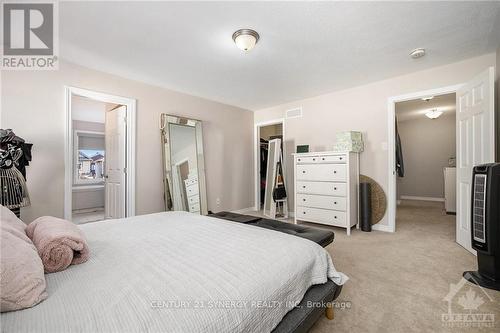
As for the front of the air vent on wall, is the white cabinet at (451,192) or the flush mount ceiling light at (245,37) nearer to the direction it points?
the flush mount ceiling light

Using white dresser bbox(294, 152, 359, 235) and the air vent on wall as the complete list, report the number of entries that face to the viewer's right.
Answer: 0

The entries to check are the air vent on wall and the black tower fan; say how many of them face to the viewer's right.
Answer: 0

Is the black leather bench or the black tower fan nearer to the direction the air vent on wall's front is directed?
the black leather bench

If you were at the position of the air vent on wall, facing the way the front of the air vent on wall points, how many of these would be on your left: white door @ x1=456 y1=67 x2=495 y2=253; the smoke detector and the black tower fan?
3

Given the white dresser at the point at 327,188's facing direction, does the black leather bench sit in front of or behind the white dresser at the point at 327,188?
in front

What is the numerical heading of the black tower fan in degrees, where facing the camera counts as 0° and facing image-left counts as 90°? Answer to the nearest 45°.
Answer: approximately 45°

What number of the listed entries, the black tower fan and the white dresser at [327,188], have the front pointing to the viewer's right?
0

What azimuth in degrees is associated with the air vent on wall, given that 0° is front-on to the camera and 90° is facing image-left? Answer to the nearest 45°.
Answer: approximately 45°

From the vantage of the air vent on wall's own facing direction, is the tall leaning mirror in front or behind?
in front
